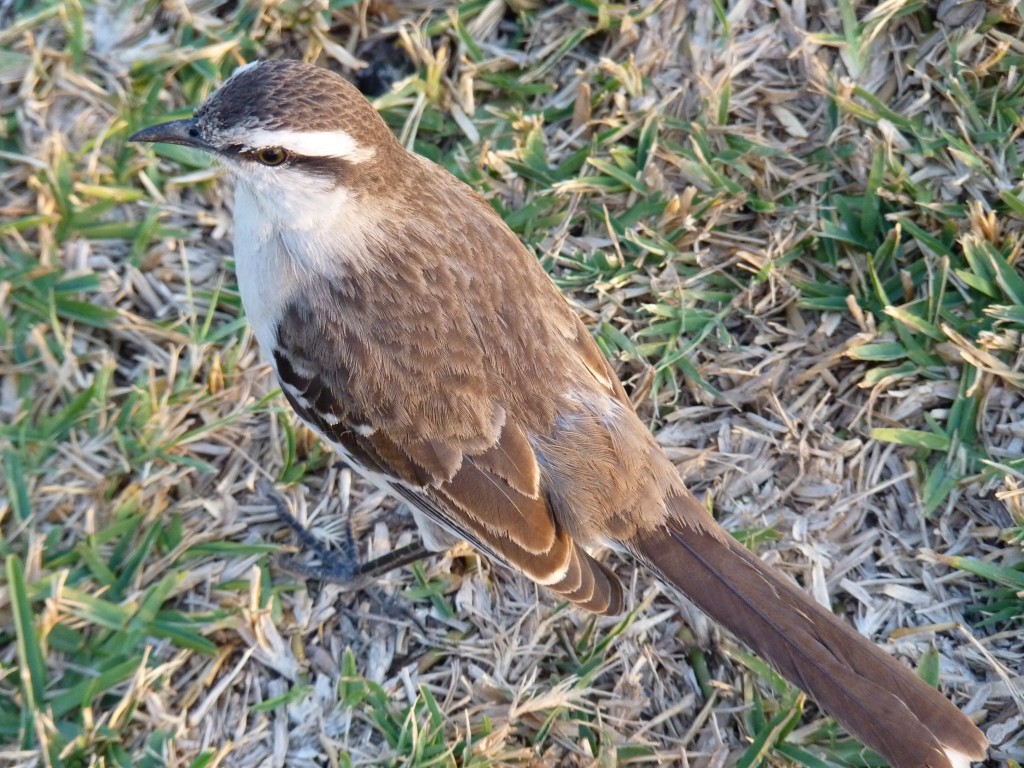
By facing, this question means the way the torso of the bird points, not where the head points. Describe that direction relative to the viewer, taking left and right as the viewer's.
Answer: facing away from the viewer and to the left of the viewer
